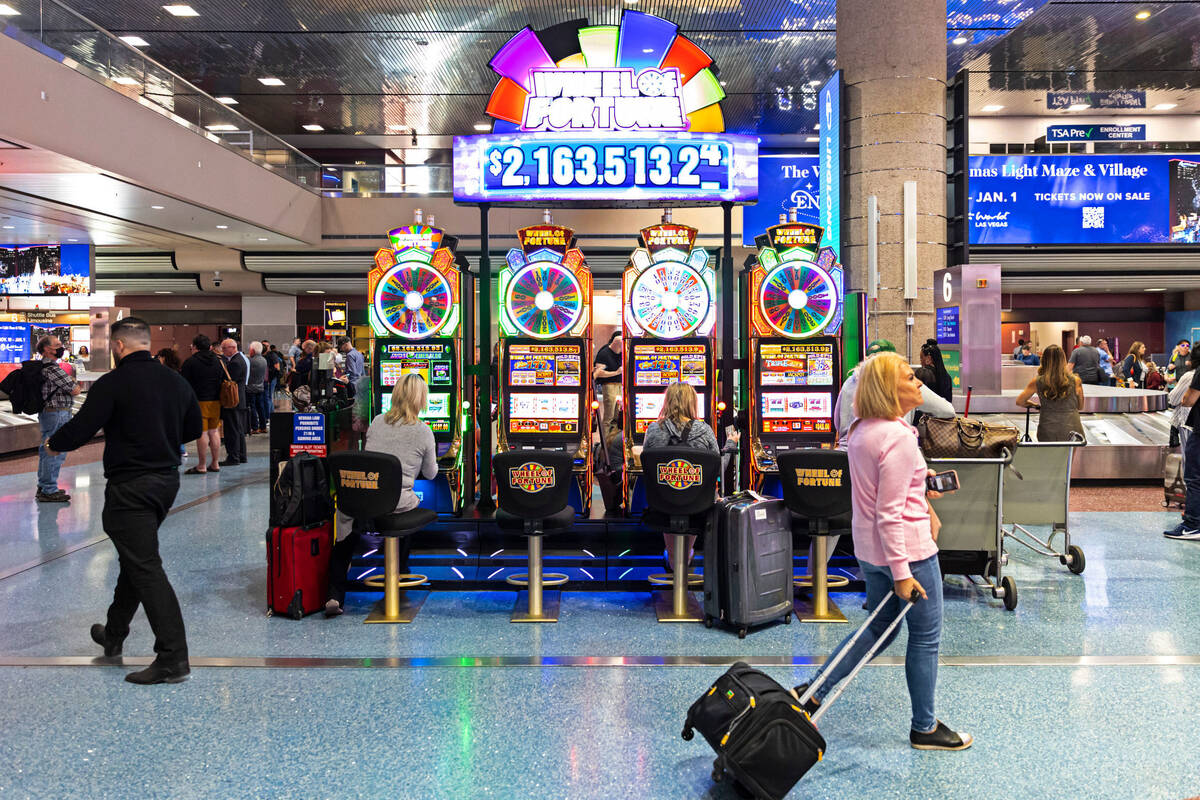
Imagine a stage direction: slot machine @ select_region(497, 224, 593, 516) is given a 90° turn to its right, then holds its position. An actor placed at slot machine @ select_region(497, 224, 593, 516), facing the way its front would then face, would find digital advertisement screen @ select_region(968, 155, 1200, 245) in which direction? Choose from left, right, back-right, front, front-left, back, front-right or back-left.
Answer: back-right

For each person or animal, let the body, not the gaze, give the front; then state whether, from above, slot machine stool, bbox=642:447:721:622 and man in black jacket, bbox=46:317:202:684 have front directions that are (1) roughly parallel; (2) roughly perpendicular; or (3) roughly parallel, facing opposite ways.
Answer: roughly perpendicular

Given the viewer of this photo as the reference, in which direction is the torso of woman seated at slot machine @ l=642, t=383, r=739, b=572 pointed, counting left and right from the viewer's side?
facing away from the viewer

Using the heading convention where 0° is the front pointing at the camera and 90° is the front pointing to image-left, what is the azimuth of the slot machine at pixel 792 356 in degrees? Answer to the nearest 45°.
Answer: approximately 0°

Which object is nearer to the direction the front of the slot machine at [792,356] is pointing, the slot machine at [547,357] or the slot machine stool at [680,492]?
the slot machine stool

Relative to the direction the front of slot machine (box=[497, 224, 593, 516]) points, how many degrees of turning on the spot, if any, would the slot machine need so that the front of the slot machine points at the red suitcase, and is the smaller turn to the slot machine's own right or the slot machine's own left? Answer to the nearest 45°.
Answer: approximately 45° to the slot machine's own right

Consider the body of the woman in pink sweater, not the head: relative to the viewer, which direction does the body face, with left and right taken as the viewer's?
facing to the right of the viewer

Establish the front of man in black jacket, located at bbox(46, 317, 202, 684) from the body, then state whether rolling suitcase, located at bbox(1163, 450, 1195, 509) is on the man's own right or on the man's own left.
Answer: on the man's own right

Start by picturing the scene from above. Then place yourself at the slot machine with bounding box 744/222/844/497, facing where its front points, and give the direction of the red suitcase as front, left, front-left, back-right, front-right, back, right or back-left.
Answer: front-right

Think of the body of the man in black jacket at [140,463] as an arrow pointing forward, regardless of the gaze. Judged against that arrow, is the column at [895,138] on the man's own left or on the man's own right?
on the man's own right

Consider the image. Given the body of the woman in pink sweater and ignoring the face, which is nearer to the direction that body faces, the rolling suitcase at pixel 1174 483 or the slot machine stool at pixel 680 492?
the rolling suitcase
